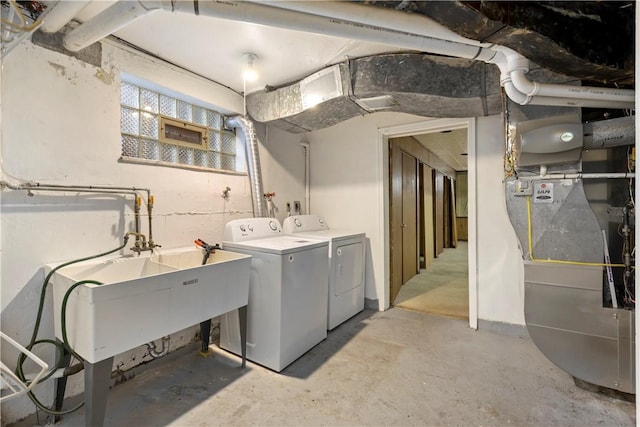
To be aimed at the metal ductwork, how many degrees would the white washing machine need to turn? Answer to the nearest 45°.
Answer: approximately 45° to its left

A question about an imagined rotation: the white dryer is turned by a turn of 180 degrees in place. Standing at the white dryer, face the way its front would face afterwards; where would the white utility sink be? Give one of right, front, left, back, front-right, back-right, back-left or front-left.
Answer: left

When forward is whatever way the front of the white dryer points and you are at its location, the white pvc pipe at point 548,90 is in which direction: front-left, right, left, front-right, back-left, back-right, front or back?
front

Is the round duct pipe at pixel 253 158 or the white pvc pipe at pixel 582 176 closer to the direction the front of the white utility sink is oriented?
the white pvc pipe

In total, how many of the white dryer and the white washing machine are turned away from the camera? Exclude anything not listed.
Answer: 0

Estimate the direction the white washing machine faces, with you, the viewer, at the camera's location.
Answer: facing the viewer and to the right of the viewer

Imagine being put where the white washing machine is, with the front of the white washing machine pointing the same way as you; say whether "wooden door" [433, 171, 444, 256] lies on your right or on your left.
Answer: on your left

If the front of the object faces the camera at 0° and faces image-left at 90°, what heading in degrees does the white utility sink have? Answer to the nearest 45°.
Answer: approximately 315°
